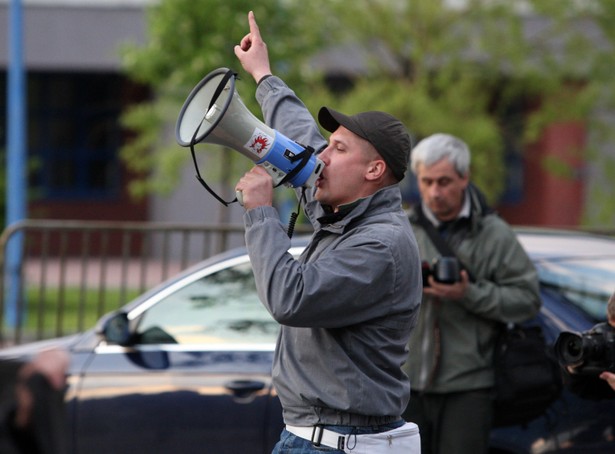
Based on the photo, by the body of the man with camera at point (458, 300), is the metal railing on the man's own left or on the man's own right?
on the man's own right

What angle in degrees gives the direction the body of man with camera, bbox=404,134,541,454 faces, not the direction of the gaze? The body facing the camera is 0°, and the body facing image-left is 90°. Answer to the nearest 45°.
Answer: approximately 45°

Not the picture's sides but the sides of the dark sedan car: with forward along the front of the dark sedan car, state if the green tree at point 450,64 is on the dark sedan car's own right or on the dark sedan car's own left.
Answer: on the dark sedan car's own right

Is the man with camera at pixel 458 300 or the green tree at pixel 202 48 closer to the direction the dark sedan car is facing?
the green tree

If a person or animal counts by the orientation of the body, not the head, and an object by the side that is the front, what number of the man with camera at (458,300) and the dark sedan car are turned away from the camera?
0

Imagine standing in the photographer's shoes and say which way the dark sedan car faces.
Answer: facing to the left of the viewer

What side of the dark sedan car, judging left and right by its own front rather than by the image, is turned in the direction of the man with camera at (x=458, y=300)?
left
